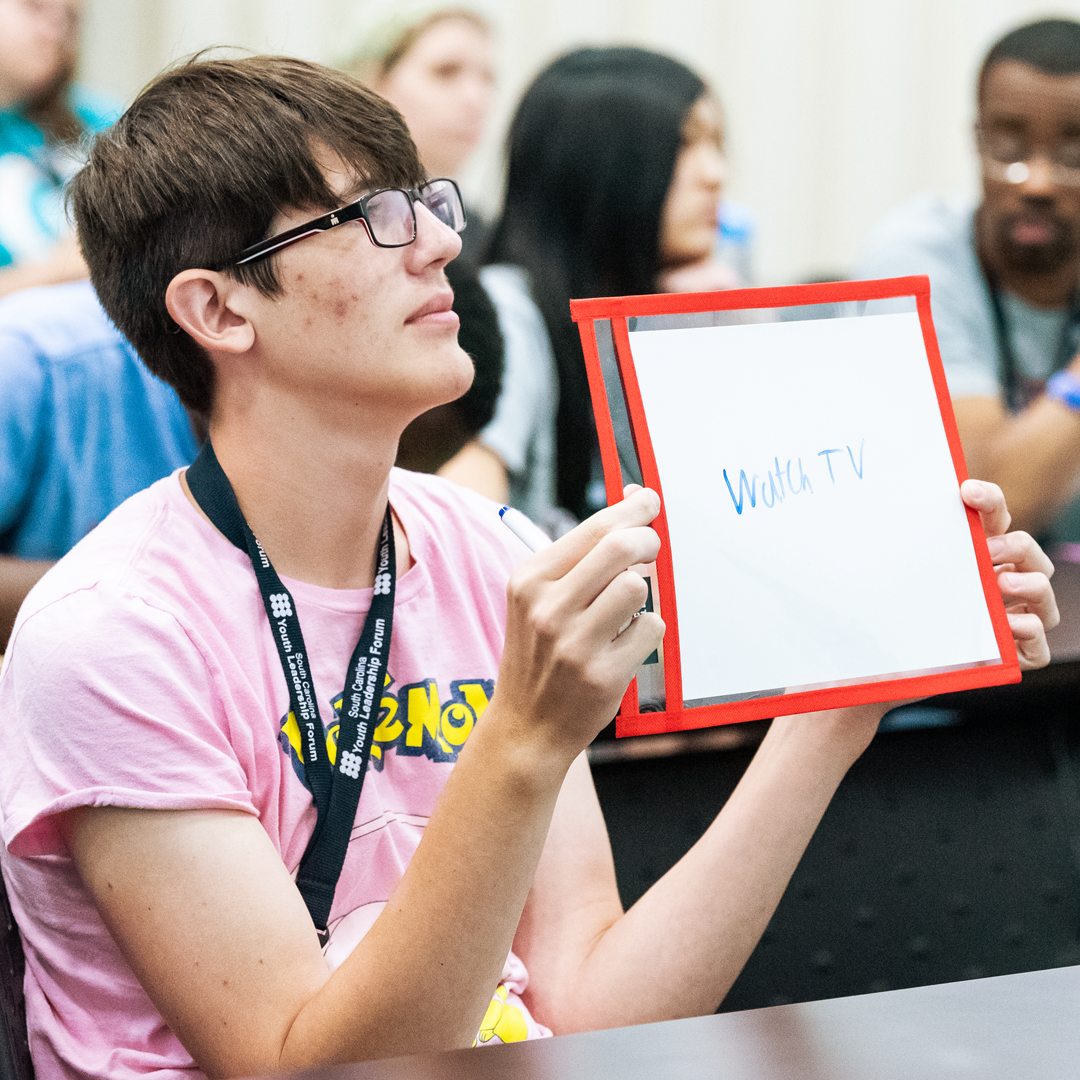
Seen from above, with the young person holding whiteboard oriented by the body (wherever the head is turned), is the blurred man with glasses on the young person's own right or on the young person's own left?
on the young person's own left

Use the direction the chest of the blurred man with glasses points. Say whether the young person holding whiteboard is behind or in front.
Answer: in front

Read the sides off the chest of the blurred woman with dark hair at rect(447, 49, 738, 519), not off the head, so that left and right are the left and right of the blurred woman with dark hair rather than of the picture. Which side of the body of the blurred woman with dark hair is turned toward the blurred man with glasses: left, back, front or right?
front

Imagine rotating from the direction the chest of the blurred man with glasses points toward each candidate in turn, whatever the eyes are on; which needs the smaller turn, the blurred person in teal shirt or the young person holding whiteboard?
the young person holding whiteboard

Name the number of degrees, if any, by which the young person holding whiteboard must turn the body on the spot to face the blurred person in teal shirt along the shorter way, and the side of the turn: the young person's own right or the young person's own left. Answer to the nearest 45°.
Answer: approximately 135° to the young person's own left

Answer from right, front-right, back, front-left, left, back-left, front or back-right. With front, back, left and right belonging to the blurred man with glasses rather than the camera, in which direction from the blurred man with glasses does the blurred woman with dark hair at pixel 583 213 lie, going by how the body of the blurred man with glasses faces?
front-right

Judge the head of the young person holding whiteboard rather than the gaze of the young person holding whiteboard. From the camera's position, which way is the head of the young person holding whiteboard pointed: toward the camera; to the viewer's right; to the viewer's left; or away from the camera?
to the viewer's right

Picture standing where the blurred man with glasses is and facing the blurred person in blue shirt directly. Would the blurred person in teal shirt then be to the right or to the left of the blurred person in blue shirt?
right

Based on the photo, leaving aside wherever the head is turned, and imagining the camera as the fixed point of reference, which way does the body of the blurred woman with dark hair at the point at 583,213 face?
to the viewer's right

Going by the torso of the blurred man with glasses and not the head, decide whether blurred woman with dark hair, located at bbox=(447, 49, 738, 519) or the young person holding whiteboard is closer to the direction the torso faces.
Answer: the young person holding whiteboard

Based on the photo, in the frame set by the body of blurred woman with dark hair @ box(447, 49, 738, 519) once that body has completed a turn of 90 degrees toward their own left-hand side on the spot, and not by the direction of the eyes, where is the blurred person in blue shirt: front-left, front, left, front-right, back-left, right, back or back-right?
back-left

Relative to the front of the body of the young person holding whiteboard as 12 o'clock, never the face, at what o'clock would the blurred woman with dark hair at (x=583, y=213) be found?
The blurred woman with dark hair is roughly at 8 o'clock from the young person holding whiteboard.

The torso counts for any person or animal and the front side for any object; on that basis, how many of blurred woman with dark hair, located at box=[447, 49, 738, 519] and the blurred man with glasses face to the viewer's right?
1
